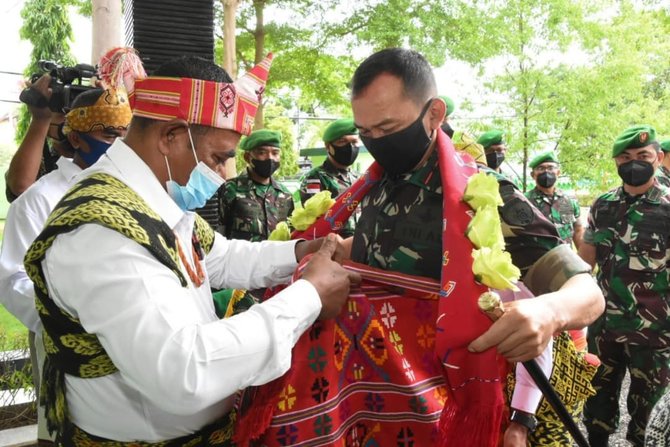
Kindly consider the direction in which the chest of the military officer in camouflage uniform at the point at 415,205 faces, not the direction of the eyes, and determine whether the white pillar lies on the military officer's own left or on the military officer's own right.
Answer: on the military officer's own right

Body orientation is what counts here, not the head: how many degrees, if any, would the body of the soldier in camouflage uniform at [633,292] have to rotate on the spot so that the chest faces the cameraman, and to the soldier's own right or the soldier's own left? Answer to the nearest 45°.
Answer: approximately 45° to the soldier's own right

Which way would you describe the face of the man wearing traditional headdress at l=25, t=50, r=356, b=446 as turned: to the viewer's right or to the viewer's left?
to the viewer's right

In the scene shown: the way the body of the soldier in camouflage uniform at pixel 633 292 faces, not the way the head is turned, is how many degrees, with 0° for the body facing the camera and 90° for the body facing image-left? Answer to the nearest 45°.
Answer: approximately 0°

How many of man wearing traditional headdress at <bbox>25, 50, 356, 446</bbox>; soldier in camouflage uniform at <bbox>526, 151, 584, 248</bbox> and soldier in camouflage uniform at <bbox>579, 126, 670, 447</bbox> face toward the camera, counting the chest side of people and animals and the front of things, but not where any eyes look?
2

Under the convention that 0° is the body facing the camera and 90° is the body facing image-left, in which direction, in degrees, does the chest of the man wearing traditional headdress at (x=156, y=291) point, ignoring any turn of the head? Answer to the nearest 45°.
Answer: approximately 270°

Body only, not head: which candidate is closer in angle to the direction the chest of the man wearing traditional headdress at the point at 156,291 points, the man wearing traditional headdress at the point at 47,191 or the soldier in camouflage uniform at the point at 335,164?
the soldier in camouflage uniform

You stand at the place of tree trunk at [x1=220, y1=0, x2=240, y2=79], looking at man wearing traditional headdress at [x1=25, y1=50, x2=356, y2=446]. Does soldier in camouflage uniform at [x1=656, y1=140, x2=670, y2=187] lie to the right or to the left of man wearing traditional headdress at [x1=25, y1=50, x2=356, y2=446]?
left
